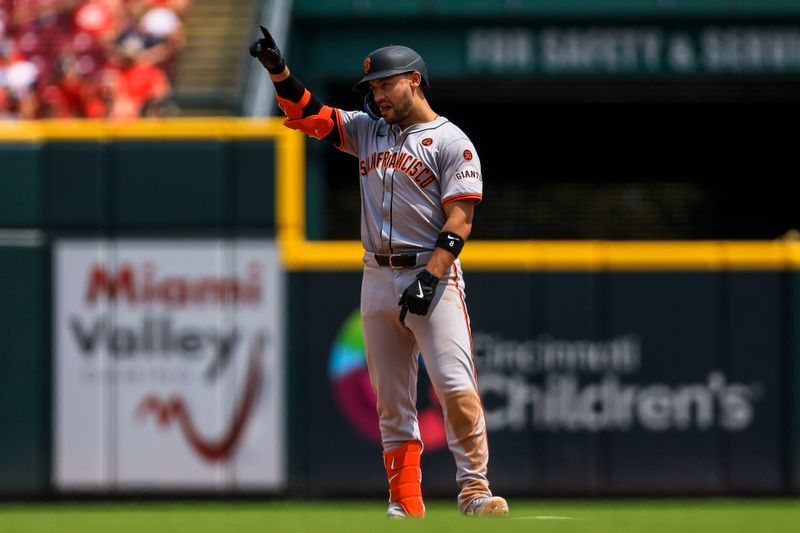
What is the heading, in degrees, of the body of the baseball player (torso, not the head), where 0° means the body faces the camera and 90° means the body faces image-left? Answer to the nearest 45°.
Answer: approximately 45°
